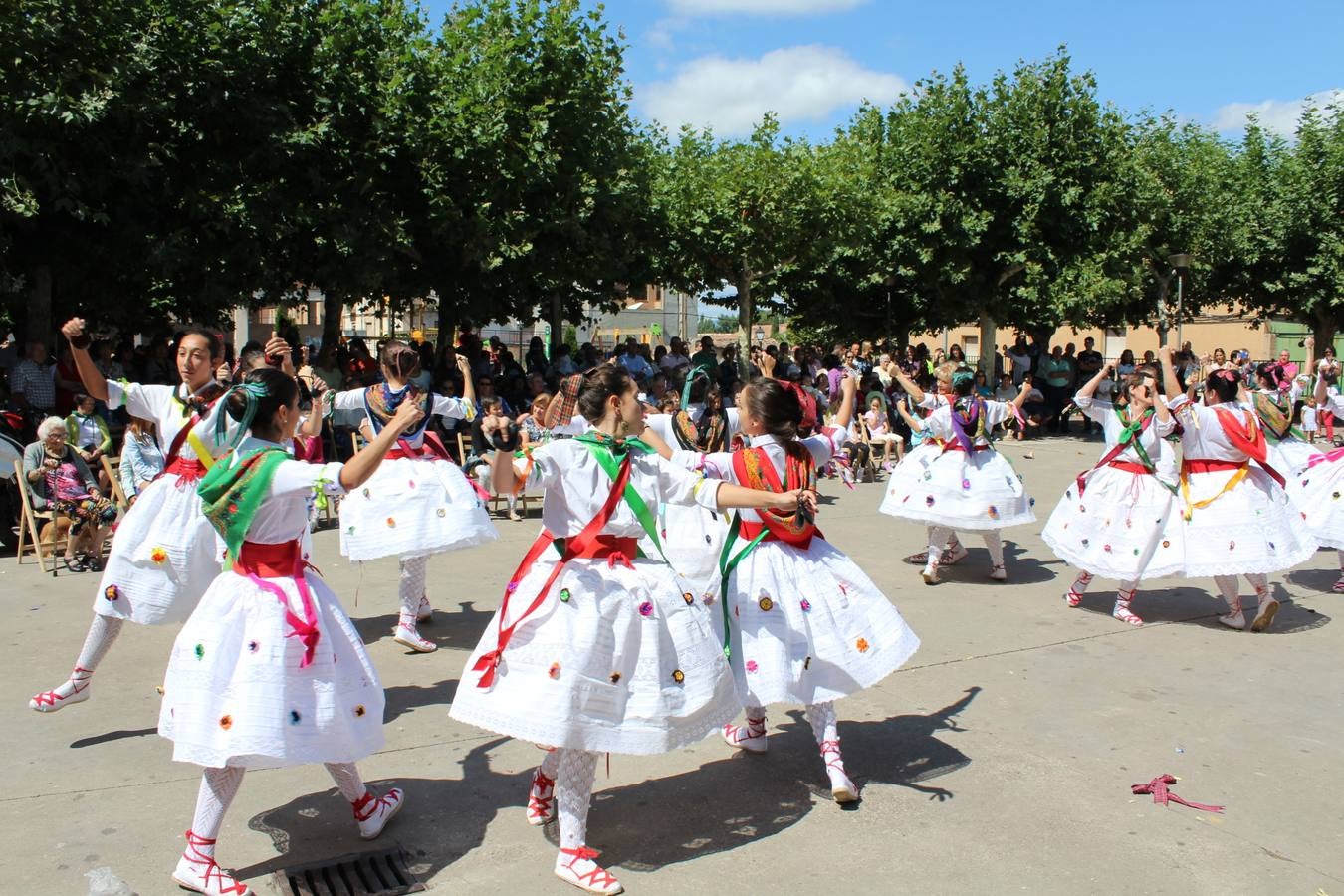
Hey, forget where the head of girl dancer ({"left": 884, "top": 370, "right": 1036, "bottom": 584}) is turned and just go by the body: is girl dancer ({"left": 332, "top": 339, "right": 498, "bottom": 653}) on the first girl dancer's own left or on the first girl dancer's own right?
on the first girl dancer's own left

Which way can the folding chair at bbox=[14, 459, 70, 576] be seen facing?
to the viewer's right

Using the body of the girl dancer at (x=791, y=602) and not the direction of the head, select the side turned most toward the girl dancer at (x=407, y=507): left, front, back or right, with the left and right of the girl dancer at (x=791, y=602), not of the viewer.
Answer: front

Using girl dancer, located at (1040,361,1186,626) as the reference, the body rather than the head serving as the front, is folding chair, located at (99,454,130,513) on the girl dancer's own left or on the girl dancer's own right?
on the girl dancer's own right

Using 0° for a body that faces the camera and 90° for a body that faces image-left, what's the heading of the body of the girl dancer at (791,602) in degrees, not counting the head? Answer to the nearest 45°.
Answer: approximately 135°

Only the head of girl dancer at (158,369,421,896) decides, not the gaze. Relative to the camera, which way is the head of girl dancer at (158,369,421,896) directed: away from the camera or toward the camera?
away from the camera

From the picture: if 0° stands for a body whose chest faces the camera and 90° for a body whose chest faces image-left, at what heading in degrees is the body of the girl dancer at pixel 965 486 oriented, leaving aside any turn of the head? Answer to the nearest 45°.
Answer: approximately 180°

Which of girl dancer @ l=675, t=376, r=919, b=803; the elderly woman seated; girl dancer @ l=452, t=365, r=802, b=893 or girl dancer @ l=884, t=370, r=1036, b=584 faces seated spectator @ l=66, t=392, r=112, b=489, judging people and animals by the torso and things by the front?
girl dancer @ l=675, t=376, r=919, b=803

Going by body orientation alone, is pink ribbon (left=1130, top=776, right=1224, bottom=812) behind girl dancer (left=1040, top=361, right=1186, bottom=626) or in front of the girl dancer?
in front

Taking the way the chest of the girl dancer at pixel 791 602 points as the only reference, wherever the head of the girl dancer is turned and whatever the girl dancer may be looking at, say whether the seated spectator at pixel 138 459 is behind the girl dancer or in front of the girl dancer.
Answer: in front

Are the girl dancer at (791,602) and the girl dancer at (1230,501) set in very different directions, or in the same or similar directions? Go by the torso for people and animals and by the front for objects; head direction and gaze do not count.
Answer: same or similar directions

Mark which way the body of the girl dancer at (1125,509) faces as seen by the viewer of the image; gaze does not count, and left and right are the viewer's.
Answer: facing the viewer
